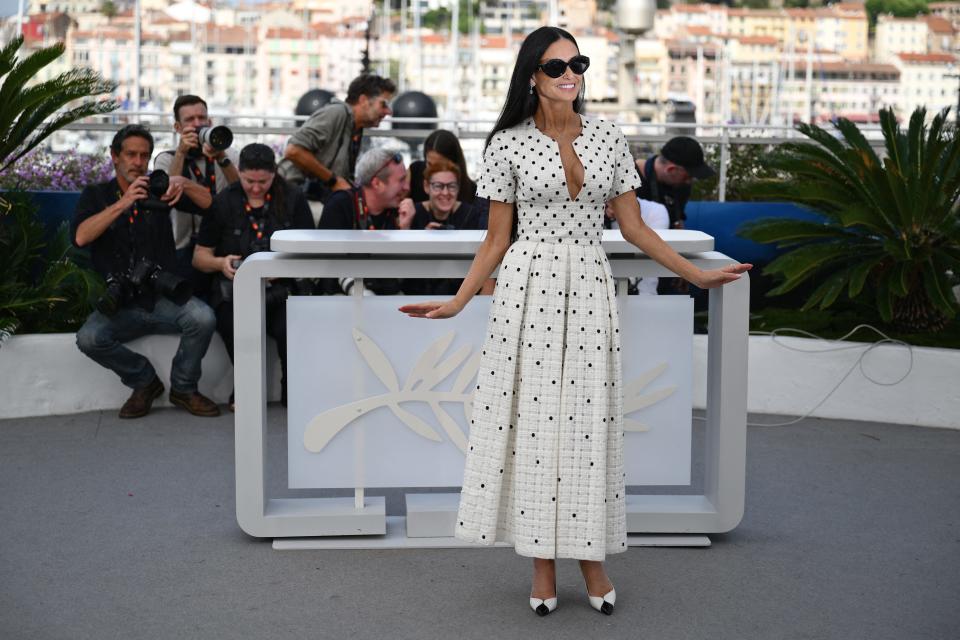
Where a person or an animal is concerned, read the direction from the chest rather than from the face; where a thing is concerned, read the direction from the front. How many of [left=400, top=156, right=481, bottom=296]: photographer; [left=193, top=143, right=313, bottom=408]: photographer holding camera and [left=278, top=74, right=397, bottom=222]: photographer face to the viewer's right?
1

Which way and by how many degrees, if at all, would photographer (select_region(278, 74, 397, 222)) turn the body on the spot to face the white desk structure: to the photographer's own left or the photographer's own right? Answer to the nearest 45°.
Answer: approximately 90° to the photographer's own right

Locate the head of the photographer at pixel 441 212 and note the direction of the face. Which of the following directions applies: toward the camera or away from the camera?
toward the camera

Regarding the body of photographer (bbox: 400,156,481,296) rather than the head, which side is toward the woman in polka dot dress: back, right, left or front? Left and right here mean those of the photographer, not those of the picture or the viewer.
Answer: front

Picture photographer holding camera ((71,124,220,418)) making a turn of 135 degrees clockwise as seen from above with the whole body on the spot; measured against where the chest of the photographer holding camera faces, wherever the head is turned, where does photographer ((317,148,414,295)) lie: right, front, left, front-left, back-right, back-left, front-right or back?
back

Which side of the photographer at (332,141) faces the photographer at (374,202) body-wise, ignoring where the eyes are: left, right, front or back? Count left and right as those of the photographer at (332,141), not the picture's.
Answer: right

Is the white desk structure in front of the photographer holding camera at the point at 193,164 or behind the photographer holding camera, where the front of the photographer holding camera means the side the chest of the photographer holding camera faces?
in front

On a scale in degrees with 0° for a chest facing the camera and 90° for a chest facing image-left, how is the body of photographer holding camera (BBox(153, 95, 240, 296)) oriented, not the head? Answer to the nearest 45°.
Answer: approximately 315°

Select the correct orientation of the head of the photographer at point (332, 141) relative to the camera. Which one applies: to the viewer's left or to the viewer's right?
to the viewer's right

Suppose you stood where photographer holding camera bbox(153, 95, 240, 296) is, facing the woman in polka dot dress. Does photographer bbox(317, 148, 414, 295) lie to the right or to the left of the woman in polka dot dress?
left

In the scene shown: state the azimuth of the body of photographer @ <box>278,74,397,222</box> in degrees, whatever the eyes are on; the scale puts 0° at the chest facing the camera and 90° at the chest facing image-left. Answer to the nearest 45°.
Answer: approximately 270°

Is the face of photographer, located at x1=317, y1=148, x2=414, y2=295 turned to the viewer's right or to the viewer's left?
to the viewer's right

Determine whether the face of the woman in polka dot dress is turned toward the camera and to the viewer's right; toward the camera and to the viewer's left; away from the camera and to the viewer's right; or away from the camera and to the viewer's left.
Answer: toward the camera and to the viewer's right

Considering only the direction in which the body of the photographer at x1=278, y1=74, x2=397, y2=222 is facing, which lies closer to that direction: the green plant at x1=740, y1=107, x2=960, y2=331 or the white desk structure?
the green plant

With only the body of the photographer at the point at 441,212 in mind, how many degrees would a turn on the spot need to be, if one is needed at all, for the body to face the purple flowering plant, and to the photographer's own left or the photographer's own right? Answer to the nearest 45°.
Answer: approximately 135° to the photographer's own right

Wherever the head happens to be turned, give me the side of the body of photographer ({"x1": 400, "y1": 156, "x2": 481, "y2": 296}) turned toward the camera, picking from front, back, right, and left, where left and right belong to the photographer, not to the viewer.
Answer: front
